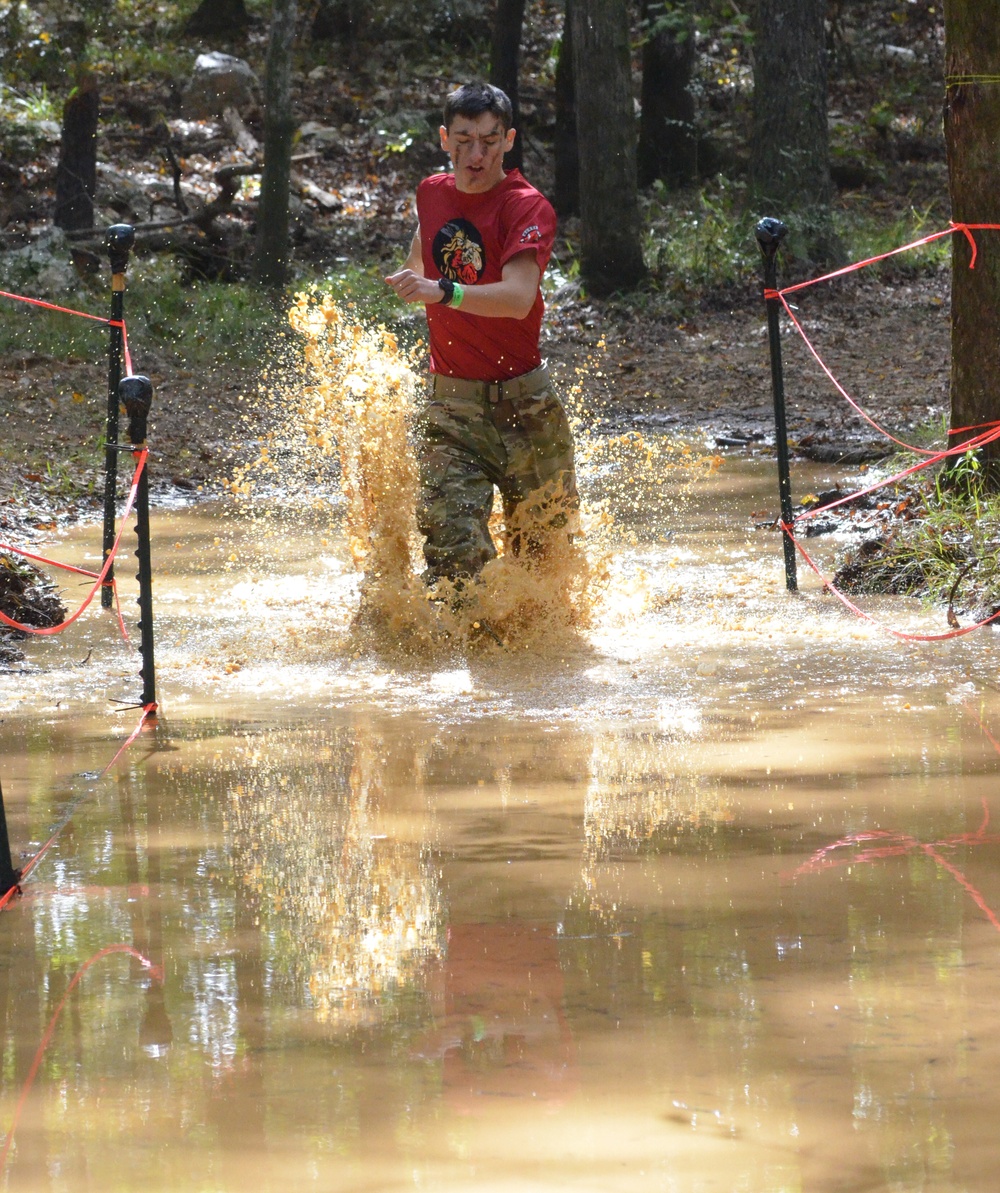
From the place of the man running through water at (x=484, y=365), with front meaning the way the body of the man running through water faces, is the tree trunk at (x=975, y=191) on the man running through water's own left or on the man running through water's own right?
on the man running through water's own left

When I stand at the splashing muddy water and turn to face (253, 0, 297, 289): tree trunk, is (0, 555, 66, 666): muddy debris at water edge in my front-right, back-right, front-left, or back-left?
front-left

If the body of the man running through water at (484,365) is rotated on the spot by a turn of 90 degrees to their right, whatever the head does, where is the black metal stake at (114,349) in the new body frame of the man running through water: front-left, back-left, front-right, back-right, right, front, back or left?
front-right

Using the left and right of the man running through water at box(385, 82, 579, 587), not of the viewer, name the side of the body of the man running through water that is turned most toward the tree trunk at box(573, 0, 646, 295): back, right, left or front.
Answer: back

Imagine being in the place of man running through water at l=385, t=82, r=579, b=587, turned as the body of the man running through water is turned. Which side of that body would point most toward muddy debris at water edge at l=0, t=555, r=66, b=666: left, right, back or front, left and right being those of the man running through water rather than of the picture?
right

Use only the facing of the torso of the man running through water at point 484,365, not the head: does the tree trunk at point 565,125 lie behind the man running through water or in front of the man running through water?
behind

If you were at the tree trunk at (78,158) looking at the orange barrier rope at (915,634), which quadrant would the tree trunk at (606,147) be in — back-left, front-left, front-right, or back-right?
front-left

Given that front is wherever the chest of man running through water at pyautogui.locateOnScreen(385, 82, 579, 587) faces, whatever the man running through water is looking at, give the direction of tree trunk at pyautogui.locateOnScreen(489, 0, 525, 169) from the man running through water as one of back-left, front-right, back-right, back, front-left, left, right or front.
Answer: back

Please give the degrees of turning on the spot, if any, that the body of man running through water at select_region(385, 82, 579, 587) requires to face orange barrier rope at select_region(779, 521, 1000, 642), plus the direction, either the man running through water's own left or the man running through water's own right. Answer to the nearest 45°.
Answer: approximately 90° to the man running through water's own left

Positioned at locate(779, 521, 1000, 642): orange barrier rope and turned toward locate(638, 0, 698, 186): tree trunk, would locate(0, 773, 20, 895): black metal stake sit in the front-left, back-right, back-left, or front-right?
back-left

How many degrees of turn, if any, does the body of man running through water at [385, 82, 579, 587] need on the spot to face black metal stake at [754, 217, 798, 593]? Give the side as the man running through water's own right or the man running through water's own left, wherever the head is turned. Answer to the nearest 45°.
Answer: approximately 135° to the man running through water's own left

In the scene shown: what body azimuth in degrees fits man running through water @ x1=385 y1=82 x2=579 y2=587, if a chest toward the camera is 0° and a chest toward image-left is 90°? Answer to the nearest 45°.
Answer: approximately 0°
